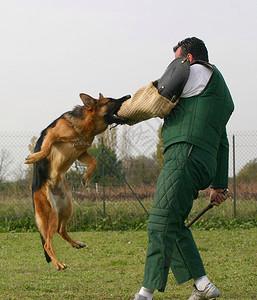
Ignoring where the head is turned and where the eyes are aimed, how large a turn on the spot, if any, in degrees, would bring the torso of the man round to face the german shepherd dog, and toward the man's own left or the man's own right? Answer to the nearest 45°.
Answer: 0° — they already face it

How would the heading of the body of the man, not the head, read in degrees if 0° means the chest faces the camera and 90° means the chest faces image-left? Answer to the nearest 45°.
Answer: approximately 90°
